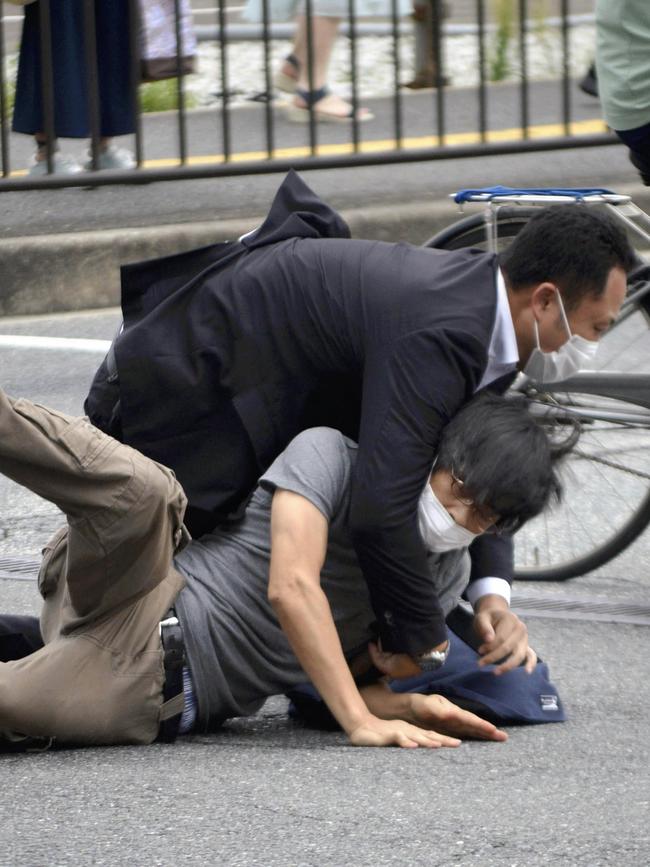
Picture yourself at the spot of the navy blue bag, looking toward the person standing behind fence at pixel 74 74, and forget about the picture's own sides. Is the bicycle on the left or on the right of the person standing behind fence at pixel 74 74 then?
right

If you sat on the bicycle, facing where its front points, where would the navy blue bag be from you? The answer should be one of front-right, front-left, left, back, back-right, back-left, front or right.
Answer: right

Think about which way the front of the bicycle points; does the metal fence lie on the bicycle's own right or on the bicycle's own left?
on the bicycle's own left

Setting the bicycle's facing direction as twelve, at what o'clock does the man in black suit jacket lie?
The man in black suit jacket is roughly at 4 o'clock from the bicycle.

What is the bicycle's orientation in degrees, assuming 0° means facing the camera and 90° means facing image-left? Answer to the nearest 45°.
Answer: approximately 270°
